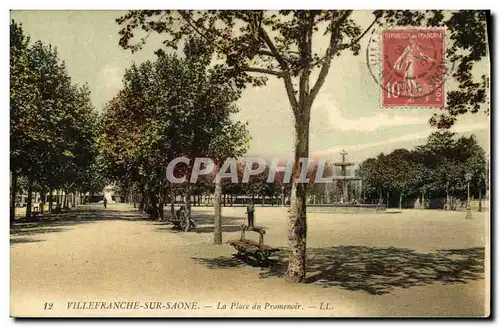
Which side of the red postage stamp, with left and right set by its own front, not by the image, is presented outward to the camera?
front
